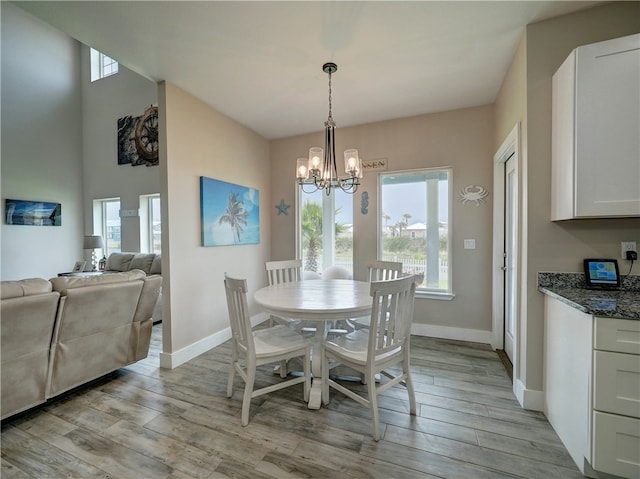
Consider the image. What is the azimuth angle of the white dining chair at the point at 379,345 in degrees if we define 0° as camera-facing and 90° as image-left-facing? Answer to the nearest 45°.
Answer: approximately 135°

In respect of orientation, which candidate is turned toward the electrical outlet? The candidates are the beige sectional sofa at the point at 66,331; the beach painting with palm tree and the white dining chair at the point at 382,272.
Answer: the beach painting with palm tree

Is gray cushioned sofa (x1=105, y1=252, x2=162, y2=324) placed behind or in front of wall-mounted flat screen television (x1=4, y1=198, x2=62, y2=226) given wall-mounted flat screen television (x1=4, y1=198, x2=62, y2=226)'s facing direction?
in front

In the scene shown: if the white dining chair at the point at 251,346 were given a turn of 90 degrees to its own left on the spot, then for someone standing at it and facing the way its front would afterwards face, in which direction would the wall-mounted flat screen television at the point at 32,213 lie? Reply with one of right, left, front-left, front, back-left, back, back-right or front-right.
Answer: front

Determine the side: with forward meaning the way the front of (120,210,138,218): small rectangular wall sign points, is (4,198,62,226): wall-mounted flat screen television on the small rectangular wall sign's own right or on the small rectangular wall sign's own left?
on the small rectangular wall sign's own right

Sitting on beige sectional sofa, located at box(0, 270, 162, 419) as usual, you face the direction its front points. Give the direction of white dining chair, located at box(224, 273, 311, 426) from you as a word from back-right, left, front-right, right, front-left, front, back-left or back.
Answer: back

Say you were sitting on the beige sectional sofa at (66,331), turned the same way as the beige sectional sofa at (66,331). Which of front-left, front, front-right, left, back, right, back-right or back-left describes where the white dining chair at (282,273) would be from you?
back-right

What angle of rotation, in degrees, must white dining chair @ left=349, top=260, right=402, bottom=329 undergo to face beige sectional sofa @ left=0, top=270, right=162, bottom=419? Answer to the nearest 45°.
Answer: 0° — it already faces it

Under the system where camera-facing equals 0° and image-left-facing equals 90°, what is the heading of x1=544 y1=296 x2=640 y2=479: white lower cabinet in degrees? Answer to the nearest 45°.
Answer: approximately 45°

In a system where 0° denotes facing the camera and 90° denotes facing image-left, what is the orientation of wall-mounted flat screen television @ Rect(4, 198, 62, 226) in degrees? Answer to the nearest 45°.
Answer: approximately 315°

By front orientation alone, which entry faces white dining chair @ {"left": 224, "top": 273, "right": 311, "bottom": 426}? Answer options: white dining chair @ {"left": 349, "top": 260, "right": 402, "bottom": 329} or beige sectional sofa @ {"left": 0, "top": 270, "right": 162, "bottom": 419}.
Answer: white dining chair @ {"left": 349, "top": 260, "right": 402, "bottom": 329}

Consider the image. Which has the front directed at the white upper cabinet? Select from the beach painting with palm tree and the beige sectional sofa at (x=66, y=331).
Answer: the beach painting with palm tree

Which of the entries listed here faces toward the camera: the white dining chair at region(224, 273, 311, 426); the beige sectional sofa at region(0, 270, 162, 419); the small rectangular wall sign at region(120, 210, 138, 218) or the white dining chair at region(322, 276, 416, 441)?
the small rectangular wall sign
